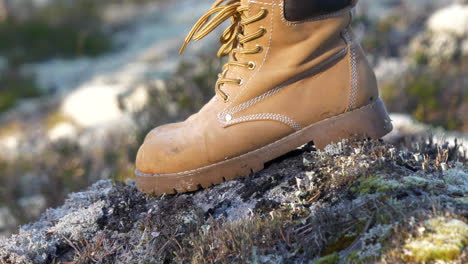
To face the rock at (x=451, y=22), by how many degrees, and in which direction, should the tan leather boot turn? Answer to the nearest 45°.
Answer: approximately 135° to its right

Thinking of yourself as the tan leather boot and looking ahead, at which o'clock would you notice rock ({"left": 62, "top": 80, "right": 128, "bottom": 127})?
The rock is roughly at 2 o'clock from the tan leather boot.

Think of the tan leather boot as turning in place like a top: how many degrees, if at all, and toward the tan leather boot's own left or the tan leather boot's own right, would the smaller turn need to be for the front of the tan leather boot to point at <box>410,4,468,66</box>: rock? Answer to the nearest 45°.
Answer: approximately 135° to the tan leather boot's own right

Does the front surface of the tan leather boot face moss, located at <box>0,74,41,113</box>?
no

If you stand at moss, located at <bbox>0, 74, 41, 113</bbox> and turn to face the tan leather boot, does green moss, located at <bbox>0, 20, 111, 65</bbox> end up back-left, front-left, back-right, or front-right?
back-left

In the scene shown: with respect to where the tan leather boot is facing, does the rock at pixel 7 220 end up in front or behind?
in front

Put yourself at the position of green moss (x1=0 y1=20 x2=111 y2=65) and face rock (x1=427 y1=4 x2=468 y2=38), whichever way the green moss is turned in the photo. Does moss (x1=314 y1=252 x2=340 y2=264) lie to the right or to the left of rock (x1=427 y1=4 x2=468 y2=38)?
right

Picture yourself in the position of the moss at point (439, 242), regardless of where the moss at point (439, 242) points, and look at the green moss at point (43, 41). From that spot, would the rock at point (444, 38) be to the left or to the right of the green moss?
right

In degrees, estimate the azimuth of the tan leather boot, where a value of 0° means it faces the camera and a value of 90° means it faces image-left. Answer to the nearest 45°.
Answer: approximately 90°
